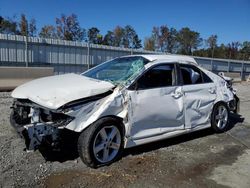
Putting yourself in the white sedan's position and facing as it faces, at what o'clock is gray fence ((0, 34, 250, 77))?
The gray fence is roughly at 4 o'clock from the white sedan.

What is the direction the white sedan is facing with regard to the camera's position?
facing the viewer and to the left of the viewer

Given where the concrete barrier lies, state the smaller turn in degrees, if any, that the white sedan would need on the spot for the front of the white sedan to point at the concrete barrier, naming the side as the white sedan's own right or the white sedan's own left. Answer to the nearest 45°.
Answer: approximately 90° to the white sedan's own right
